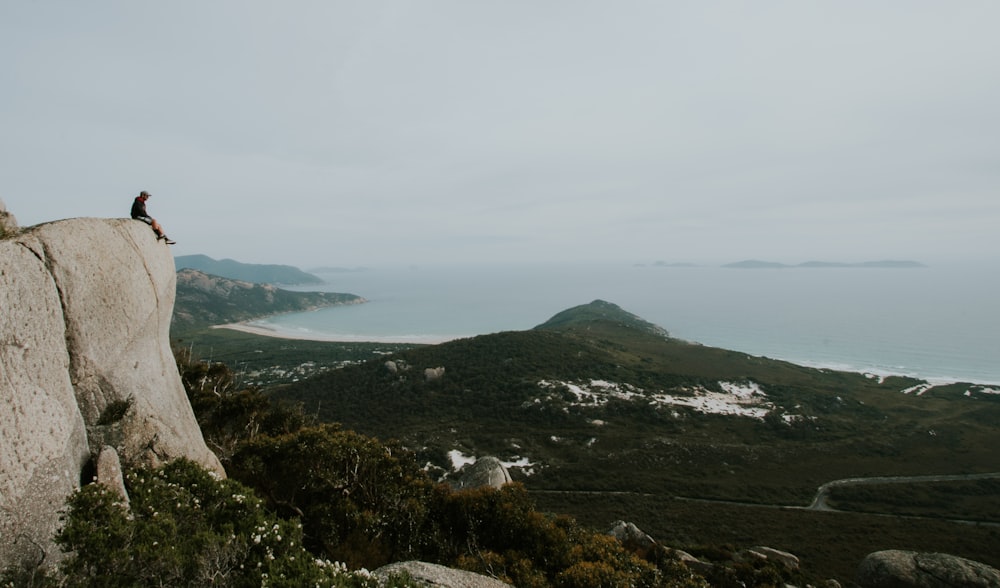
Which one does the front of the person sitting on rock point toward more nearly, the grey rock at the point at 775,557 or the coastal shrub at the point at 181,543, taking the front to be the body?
the grey rock

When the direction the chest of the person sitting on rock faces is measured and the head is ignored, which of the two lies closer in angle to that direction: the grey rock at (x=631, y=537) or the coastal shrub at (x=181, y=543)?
the grey rock

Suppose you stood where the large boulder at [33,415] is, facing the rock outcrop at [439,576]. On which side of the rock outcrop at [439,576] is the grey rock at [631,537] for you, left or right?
left

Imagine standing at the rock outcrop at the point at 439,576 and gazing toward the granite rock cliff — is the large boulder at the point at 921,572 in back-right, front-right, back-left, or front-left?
back-right

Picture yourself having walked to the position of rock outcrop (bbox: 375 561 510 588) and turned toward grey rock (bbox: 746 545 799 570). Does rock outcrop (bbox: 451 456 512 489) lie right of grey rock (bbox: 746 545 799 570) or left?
left

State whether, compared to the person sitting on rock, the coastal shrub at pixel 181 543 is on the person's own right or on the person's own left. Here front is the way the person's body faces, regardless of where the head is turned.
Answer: on the person's own right

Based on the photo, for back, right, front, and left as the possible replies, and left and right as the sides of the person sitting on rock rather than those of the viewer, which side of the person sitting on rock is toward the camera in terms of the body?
right

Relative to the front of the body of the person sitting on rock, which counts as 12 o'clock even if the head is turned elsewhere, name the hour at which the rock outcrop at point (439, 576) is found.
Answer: The rock outcrop is roughly at 2 o'clock from the person sitting on rock.
